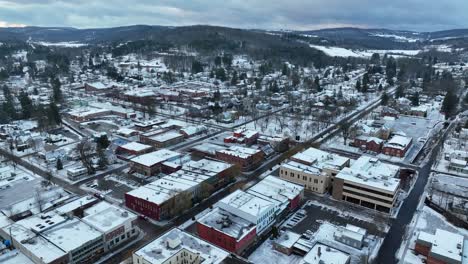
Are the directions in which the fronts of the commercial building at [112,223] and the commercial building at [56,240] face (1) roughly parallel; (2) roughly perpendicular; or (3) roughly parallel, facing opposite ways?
roughly parallel

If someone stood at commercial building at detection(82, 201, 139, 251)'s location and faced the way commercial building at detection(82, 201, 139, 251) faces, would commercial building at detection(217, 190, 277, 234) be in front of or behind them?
in front

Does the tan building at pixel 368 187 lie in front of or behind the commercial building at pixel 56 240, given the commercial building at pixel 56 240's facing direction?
in front

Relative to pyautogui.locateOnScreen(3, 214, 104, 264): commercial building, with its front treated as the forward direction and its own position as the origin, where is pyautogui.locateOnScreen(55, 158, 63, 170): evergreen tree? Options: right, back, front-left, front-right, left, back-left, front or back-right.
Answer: back-left

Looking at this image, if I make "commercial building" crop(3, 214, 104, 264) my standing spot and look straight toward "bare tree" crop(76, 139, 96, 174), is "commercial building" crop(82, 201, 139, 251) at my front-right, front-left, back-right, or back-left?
front-right

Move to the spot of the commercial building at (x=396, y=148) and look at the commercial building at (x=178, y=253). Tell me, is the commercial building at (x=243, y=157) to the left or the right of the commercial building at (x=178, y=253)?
right

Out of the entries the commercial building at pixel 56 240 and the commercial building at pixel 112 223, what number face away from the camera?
0

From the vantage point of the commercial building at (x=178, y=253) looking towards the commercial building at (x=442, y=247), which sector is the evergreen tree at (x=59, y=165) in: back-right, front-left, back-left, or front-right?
back-left

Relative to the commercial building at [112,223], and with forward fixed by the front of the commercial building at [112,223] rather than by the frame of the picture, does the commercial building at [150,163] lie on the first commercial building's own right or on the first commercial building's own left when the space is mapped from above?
on the first commercial building's own left

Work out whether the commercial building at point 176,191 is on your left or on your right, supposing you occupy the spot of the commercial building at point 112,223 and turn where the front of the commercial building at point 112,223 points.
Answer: on your left
